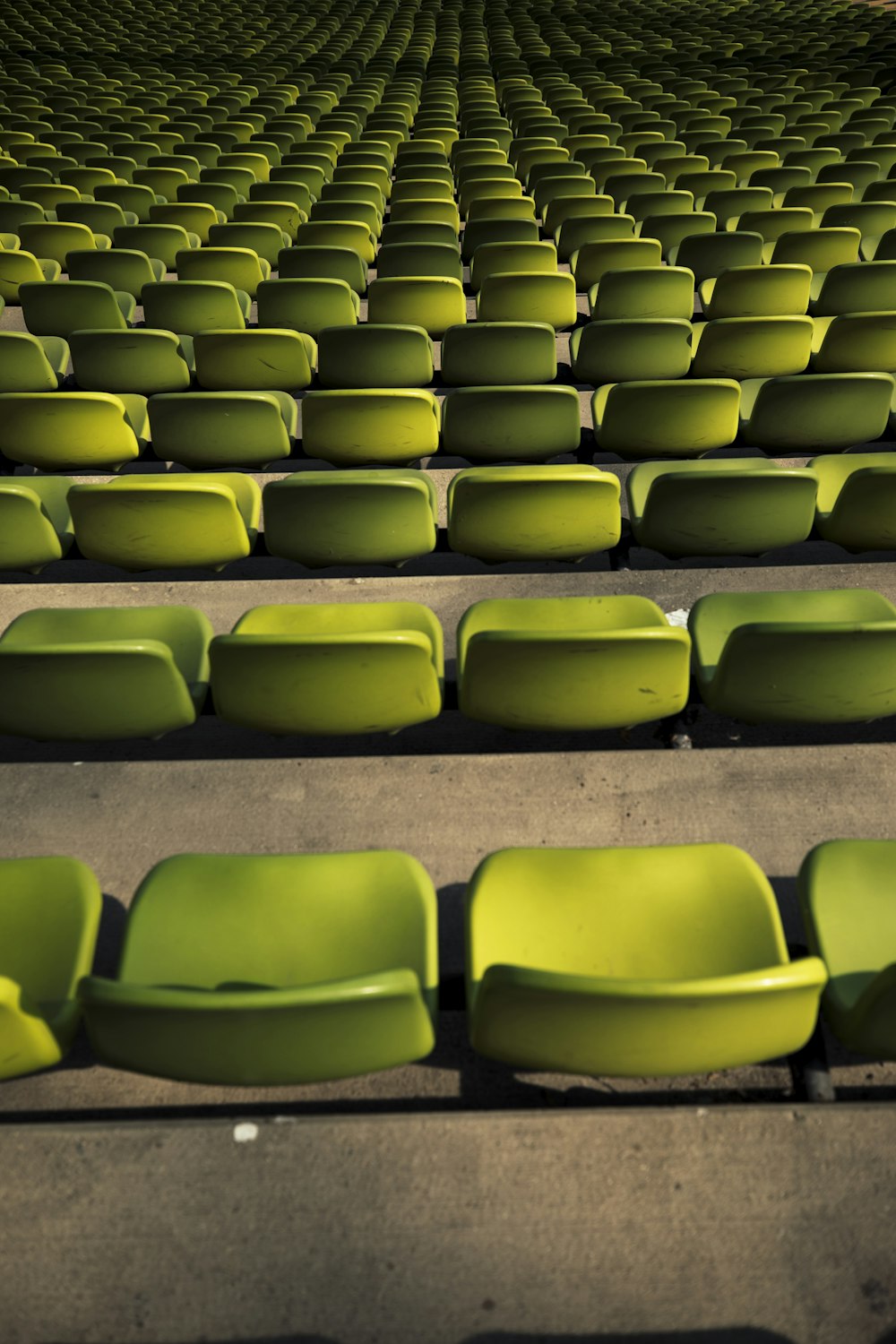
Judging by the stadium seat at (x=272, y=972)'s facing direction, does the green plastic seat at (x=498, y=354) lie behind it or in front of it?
behind

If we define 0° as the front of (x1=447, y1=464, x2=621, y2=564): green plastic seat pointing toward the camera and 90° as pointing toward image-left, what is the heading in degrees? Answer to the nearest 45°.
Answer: approximately 0°

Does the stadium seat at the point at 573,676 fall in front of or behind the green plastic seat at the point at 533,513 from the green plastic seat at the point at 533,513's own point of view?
in front

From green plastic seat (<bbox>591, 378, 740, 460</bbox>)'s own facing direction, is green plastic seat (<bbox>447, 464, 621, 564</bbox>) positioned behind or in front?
in front

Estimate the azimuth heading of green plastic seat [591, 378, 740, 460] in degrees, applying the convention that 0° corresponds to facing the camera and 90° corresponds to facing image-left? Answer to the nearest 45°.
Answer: approximately 0°

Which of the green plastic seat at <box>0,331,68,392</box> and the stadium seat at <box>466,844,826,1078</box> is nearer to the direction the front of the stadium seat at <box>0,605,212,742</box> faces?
the stadium seat
